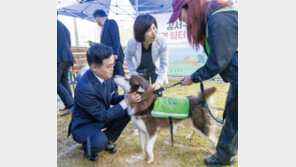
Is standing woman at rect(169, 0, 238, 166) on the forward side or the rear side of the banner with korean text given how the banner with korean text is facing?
on the forward side

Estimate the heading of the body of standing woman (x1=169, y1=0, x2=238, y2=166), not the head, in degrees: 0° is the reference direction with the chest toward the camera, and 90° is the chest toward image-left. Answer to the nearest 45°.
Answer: approximately 90°

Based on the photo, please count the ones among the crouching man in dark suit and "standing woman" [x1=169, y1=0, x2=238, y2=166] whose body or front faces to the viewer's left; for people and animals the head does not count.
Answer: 1

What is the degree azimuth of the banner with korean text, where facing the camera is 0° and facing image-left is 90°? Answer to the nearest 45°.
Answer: approximately 0°

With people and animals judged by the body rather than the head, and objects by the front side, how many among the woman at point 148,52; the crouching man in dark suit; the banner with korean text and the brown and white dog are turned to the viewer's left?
1

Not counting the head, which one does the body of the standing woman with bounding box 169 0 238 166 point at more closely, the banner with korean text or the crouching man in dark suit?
the crouching man in dark suit

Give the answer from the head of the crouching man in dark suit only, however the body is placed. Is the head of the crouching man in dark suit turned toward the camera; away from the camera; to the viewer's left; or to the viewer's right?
to the viewer's right

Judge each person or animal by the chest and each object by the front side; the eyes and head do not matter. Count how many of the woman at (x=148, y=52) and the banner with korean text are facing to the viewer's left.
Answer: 0

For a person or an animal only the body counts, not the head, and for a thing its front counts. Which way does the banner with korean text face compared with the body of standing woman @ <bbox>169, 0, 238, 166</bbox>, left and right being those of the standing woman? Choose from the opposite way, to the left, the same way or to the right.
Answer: to the left

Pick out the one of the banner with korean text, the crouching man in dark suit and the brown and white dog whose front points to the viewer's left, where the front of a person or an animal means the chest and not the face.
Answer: the brown and white dog

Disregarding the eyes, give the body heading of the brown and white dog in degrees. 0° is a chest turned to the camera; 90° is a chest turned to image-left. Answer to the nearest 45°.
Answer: approximately 90°

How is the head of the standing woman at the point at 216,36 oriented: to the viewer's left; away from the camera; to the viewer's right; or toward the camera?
to the viewer's left

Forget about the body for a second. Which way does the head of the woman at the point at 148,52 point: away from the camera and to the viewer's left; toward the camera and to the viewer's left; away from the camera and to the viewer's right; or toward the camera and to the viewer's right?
toward the camera and to the viewer's right

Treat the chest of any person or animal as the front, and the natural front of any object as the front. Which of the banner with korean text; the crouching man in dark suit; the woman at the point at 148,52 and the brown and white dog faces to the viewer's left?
the brown and white dog

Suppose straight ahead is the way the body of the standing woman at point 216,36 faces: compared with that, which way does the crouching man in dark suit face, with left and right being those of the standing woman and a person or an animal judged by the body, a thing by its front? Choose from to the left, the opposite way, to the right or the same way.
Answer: the opposite way
